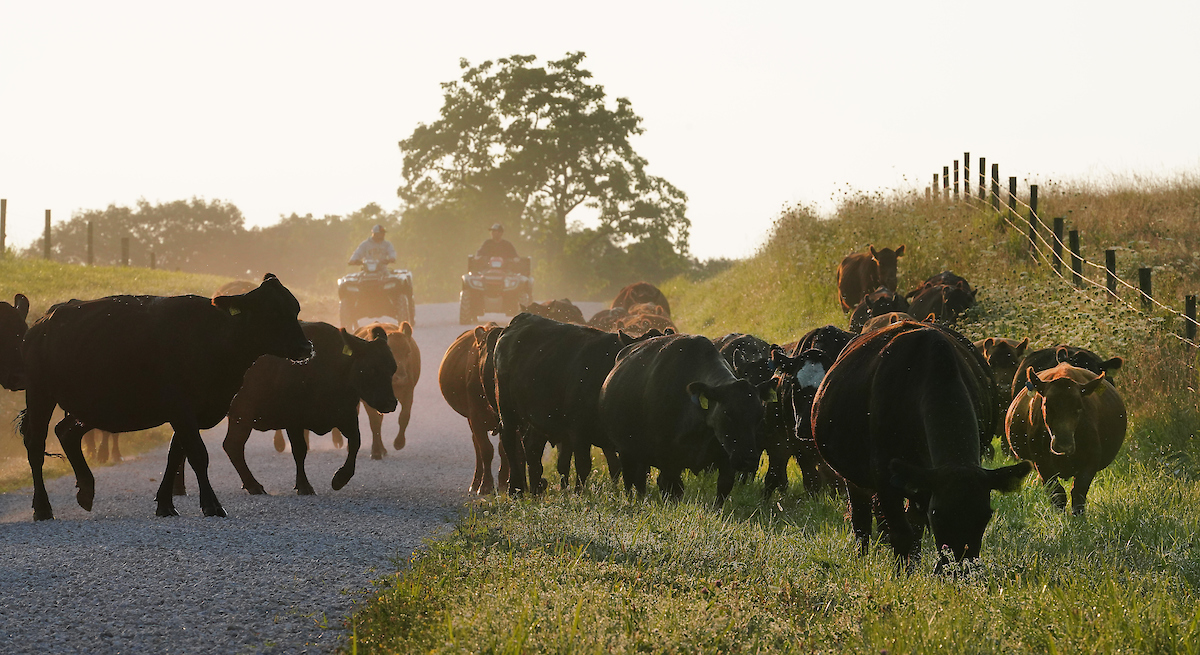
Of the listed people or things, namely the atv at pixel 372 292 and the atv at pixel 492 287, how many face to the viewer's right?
0

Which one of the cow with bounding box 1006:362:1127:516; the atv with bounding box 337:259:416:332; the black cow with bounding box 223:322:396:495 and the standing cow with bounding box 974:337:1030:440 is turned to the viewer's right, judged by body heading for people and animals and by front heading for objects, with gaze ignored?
the black cow

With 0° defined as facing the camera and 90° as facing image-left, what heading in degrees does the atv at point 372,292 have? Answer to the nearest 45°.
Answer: approximately 0°

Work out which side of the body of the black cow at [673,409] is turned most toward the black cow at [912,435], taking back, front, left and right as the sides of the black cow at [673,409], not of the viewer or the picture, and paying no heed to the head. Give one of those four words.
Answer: front

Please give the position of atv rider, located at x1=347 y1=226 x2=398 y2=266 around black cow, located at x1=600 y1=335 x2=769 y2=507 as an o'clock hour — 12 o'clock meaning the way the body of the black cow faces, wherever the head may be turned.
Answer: The atv rider is roughly at 7 o'clock from the black cow.

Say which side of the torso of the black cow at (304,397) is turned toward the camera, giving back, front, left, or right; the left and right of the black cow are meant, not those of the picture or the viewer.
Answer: right

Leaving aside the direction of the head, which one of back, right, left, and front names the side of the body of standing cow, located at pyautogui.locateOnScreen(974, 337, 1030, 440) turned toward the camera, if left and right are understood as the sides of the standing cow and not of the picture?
front

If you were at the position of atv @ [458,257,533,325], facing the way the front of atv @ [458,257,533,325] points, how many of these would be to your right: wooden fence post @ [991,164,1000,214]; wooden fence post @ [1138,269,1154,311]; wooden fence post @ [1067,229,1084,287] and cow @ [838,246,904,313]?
0

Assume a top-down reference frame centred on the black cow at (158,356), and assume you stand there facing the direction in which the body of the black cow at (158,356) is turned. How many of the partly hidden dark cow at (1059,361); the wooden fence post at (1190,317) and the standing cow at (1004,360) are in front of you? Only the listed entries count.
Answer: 3

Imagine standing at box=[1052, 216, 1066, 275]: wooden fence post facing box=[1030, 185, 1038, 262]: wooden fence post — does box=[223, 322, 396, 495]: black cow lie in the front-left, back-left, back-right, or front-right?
back-left

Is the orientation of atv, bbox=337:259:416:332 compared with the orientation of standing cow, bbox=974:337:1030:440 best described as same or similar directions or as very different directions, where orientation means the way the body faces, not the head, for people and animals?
same or similar directions

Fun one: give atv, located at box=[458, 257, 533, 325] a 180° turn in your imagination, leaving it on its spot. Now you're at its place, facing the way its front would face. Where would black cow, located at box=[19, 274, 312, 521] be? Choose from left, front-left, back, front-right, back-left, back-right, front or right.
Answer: back

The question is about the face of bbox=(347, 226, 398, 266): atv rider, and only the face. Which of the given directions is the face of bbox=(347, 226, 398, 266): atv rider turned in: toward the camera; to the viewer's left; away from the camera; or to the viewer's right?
toward the camera

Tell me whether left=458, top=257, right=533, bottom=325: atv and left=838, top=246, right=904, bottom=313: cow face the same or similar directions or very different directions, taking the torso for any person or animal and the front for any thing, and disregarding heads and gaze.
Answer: same or similar directions

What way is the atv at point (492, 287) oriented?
toward the camera

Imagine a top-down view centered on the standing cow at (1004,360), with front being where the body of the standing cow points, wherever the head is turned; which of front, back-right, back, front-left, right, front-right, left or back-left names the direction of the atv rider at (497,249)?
back-right

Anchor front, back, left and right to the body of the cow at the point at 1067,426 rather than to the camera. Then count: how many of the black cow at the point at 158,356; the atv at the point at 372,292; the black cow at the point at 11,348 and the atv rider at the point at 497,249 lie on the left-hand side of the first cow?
0

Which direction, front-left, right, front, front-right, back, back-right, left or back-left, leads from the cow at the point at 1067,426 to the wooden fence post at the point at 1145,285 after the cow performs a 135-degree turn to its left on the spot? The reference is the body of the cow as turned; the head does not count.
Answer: front-left

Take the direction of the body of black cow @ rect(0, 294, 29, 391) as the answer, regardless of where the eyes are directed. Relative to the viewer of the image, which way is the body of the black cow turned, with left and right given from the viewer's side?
facing to the right of the viewer

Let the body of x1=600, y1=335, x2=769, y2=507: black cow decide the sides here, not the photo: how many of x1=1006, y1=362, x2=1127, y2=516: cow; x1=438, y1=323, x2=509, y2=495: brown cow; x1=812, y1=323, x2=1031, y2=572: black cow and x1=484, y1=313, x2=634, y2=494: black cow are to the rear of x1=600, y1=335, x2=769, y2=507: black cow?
2

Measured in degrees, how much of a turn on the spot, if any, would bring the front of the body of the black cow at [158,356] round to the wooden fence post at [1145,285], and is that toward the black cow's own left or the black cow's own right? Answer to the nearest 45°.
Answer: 0° — it already faces it

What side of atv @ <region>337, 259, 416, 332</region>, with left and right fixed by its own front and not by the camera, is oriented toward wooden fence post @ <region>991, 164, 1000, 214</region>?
left
